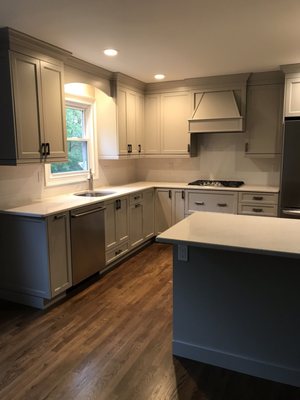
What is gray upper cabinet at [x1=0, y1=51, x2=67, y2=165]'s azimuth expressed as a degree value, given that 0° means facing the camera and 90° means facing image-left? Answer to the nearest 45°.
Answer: approximately 315°

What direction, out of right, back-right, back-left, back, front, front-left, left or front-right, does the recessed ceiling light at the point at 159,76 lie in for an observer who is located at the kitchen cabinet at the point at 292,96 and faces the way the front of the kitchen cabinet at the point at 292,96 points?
right

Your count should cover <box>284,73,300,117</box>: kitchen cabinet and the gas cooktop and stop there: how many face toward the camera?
2

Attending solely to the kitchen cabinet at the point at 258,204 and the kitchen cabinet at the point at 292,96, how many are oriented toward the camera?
2

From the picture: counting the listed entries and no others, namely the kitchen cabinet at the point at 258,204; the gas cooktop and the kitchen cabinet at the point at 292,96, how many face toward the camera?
3

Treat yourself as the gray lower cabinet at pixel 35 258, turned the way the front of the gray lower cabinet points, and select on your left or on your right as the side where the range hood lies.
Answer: on your left

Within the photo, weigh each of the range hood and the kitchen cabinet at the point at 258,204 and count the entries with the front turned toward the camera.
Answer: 2

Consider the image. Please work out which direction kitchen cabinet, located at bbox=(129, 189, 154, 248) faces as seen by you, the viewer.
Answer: facing the viewer and to the right of the viewer

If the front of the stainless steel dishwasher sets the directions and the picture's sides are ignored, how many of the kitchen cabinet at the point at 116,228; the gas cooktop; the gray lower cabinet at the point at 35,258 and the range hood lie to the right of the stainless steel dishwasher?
1

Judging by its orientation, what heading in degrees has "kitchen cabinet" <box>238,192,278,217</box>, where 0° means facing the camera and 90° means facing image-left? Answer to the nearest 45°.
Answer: approximately 0°

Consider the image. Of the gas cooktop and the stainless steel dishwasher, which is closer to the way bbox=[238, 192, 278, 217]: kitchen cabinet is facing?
the stainless steel dishwasher
